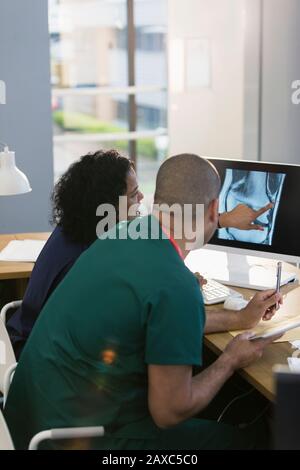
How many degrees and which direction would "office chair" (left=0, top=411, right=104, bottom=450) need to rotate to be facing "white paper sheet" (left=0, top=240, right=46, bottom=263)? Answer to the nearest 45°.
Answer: approximately 90° to its left

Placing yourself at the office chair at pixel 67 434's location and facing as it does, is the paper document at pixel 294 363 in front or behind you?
in front

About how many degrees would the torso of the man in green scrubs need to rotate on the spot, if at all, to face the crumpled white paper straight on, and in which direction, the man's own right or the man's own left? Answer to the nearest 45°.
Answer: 0° — they already face it

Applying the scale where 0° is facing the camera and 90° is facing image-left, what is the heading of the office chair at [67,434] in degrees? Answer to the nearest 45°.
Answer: approximately 270°

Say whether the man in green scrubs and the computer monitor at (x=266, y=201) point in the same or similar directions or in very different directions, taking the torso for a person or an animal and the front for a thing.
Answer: very different directions

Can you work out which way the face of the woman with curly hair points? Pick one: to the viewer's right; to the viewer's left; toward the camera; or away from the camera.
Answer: to the viewer's right

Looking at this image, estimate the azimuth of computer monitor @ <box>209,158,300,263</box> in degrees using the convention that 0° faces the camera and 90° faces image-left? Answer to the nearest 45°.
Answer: approximately 45°

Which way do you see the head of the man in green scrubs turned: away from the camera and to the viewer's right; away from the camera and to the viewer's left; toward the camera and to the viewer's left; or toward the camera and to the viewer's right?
away from the camera and to the viewer's right

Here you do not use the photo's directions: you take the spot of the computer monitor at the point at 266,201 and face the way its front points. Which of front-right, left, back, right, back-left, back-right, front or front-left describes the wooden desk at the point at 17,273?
front-right

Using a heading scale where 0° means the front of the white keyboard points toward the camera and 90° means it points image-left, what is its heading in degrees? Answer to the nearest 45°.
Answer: approximately 45°

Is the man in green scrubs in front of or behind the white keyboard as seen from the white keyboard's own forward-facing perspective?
in front

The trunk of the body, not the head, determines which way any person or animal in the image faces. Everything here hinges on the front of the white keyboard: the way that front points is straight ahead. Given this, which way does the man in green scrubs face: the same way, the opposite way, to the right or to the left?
the opposite way

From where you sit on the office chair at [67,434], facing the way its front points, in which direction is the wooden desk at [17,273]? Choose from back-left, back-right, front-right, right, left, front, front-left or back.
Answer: left

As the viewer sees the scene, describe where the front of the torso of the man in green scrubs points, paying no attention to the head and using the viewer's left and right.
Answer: facing away from the viewer and to the right of the viewer
